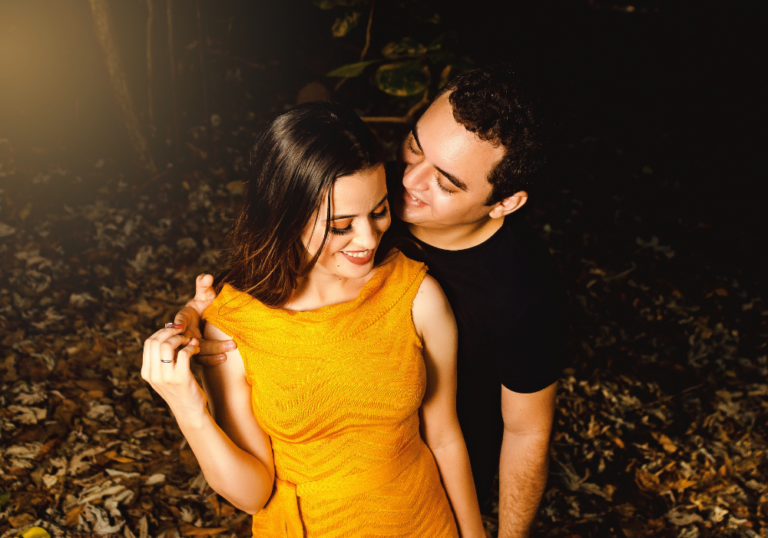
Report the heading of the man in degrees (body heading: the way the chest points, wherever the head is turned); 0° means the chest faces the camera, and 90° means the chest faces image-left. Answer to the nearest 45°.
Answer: approximately 45°

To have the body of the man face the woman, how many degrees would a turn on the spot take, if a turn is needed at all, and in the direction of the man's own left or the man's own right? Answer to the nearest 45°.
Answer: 0° — they already face them
